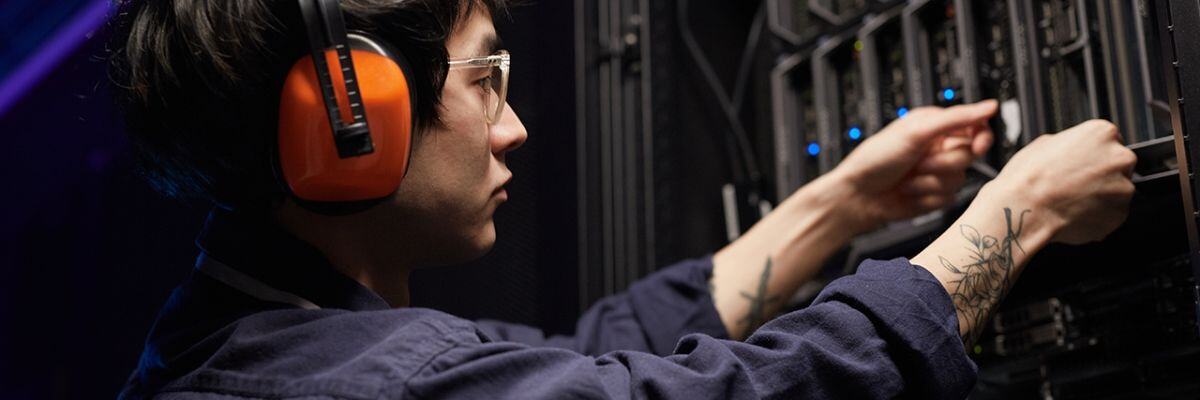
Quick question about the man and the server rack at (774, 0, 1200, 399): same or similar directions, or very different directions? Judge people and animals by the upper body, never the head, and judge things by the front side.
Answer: very different directions

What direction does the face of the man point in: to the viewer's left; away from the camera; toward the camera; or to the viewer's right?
to the viewer's right

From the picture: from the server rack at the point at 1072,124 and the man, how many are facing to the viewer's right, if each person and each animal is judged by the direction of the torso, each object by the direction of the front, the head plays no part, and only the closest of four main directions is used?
1

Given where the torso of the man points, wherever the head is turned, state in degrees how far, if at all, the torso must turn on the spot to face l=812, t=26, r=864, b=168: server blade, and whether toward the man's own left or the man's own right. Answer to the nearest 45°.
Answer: approximately 45° to the man's own left

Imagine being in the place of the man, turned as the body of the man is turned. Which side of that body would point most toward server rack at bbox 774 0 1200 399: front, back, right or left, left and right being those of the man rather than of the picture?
front

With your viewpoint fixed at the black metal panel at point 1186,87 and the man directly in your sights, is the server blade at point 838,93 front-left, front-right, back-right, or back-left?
front-right

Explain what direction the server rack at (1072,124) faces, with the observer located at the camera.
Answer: facing the viewer and to the left of the viewer

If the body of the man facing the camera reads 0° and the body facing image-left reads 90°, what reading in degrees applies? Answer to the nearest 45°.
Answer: approximately 270°

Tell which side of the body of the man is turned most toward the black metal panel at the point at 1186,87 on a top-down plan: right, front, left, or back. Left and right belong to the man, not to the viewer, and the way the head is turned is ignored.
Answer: front
